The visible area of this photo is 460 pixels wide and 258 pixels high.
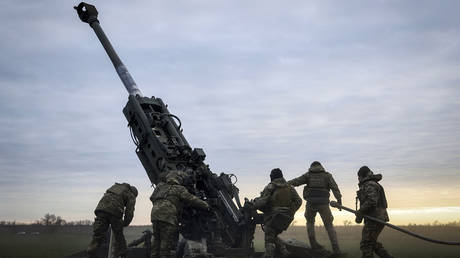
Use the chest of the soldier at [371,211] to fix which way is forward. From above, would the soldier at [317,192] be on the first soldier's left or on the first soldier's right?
on the first soldier's right

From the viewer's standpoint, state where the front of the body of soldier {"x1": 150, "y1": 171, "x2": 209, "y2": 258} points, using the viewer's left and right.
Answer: facing away from the viewer and to the right of the viewer

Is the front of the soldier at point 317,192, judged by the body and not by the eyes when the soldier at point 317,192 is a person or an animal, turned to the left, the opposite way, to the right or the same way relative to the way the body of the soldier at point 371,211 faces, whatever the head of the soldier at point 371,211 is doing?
to the right

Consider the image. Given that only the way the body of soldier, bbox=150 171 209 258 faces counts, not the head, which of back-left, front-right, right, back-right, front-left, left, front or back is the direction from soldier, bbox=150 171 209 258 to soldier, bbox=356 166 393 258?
front-right

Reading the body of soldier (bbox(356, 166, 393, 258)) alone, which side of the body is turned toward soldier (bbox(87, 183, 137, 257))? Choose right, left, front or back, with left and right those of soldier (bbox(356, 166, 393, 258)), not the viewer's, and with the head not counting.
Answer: front

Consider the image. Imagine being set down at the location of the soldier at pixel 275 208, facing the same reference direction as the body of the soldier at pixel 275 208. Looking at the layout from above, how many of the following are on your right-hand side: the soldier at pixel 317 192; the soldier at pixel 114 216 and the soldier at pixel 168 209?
1

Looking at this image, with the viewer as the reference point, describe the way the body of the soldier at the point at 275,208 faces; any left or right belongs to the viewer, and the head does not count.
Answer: facing away from the viewer and to the left of the viewer

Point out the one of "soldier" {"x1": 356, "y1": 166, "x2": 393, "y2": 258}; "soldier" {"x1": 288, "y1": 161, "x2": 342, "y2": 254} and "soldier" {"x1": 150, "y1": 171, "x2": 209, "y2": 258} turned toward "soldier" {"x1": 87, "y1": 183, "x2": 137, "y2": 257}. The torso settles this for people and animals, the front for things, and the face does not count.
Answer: "soldier" {"x1": 356, "y1": 166, "x2": 393, "y2": 258}

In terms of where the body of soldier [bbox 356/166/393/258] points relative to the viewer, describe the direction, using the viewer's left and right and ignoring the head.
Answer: facing to the left of the viewer

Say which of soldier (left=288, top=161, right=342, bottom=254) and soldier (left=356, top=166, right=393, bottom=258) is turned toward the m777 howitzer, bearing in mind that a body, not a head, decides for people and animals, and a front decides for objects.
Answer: soldier (left=356, top=166, right=393, bottom=258)

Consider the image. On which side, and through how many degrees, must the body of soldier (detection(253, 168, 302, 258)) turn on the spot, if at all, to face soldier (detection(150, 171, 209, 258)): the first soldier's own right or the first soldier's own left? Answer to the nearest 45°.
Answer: approximately 45° to the first soldier's own left

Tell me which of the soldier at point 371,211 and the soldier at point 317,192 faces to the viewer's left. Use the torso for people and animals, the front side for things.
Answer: the soldier at point 371,211

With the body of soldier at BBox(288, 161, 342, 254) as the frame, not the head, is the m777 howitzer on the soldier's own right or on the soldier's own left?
on the soldier's own left

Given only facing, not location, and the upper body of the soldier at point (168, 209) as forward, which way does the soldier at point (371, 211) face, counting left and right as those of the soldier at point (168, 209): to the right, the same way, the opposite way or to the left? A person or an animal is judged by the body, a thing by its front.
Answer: to the left

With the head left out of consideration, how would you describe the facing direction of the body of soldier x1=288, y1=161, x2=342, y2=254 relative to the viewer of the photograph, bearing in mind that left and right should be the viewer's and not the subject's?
facing away from the viewer
